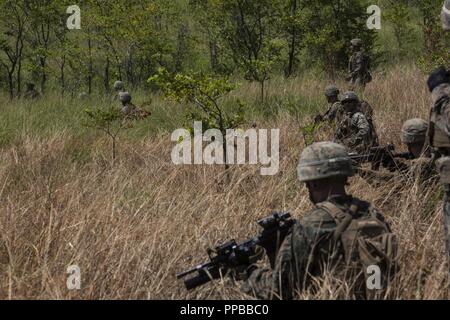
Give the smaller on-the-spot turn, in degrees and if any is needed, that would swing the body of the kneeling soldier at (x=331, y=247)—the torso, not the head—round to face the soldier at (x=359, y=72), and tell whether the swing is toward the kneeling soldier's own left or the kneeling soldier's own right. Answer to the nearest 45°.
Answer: approximately 45° to the kneeling soldier's own right

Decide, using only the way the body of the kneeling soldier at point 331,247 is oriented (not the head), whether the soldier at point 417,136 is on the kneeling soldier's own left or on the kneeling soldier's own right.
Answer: on the kneeling soldier's own right

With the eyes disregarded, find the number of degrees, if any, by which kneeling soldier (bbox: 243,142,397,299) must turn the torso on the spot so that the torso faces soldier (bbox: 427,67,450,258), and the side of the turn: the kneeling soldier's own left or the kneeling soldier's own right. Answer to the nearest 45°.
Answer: approximately 90° to the kneeling soldier's own right

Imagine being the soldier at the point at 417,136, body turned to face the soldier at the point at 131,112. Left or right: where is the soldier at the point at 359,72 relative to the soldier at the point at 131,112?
right

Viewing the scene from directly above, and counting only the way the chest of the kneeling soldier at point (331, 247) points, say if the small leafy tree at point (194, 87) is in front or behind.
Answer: in front

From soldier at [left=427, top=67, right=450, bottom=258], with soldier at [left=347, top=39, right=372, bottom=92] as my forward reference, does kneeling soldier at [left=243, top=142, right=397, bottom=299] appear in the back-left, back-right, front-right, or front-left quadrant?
back-left

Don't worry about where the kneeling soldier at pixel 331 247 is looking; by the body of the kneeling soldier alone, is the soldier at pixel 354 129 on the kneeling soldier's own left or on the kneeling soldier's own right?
on the kneeling soldier's own right

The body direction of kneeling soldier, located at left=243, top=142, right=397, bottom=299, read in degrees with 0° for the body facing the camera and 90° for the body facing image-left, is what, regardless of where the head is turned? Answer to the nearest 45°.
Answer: approximately 135°

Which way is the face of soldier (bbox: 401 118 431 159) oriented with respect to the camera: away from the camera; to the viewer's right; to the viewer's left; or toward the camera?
to the viewer's left
